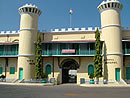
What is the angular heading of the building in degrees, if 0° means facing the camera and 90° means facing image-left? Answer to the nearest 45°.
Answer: approximately 0°

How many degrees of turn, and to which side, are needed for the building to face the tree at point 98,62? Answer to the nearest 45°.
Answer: approximately 45° to its left
